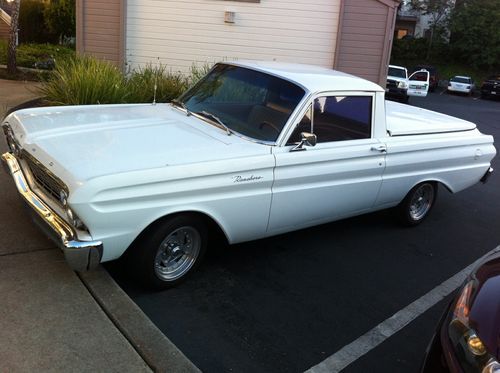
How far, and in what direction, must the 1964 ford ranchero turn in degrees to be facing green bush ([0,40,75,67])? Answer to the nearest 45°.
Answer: approximately 90° to its right

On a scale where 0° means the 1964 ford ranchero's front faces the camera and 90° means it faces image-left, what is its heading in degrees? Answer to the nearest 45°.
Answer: approximately 45°

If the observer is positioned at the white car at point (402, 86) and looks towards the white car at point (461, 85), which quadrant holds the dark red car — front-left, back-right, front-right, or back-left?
back-right

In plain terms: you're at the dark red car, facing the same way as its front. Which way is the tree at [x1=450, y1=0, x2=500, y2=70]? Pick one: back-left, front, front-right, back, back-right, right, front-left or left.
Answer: back-right

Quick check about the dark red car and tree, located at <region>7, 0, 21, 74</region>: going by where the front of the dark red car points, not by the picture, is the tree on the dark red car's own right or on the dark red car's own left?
on the dark red car's own right

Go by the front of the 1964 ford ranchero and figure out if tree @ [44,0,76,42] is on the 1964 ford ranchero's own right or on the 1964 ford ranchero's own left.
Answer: on the 1964 ford ranchero's own right
